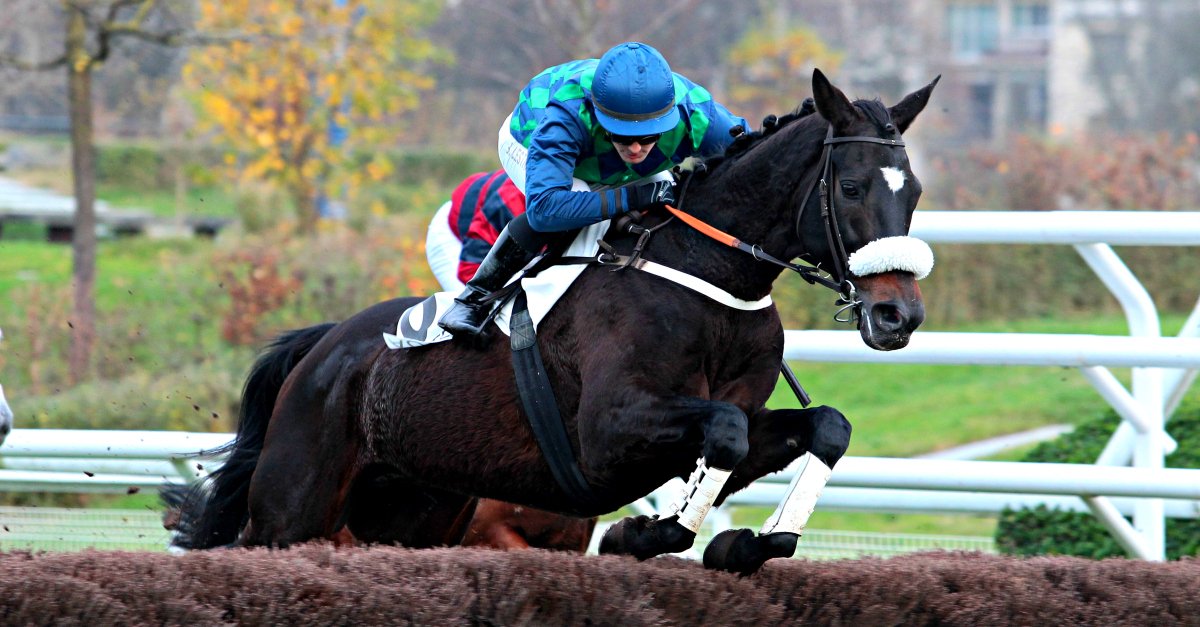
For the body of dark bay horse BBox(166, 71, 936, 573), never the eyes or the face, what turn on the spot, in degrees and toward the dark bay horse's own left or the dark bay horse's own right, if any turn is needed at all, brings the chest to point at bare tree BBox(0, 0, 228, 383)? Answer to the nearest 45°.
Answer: approximately 180°

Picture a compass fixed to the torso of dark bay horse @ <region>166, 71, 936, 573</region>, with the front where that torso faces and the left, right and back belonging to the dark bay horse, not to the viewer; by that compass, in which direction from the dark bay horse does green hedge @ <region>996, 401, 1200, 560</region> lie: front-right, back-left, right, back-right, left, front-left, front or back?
left

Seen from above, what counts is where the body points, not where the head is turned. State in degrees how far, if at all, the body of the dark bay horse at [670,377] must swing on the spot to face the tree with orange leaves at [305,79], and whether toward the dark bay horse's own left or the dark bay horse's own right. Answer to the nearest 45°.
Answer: approximately 135° to the dark bay horse's own left

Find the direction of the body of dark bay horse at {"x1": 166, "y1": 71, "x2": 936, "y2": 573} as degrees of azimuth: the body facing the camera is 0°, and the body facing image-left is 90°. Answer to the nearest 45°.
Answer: approximately 315°

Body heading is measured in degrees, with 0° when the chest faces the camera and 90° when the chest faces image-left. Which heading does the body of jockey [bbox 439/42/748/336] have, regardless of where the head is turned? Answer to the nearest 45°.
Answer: approximately 315°

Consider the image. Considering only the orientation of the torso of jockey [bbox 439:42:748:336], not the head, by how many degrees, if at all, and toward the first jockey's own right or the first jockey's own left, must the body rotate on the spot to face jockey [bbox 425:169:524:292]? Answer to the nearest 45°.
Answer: approximately 135° to the first jockey's own left
